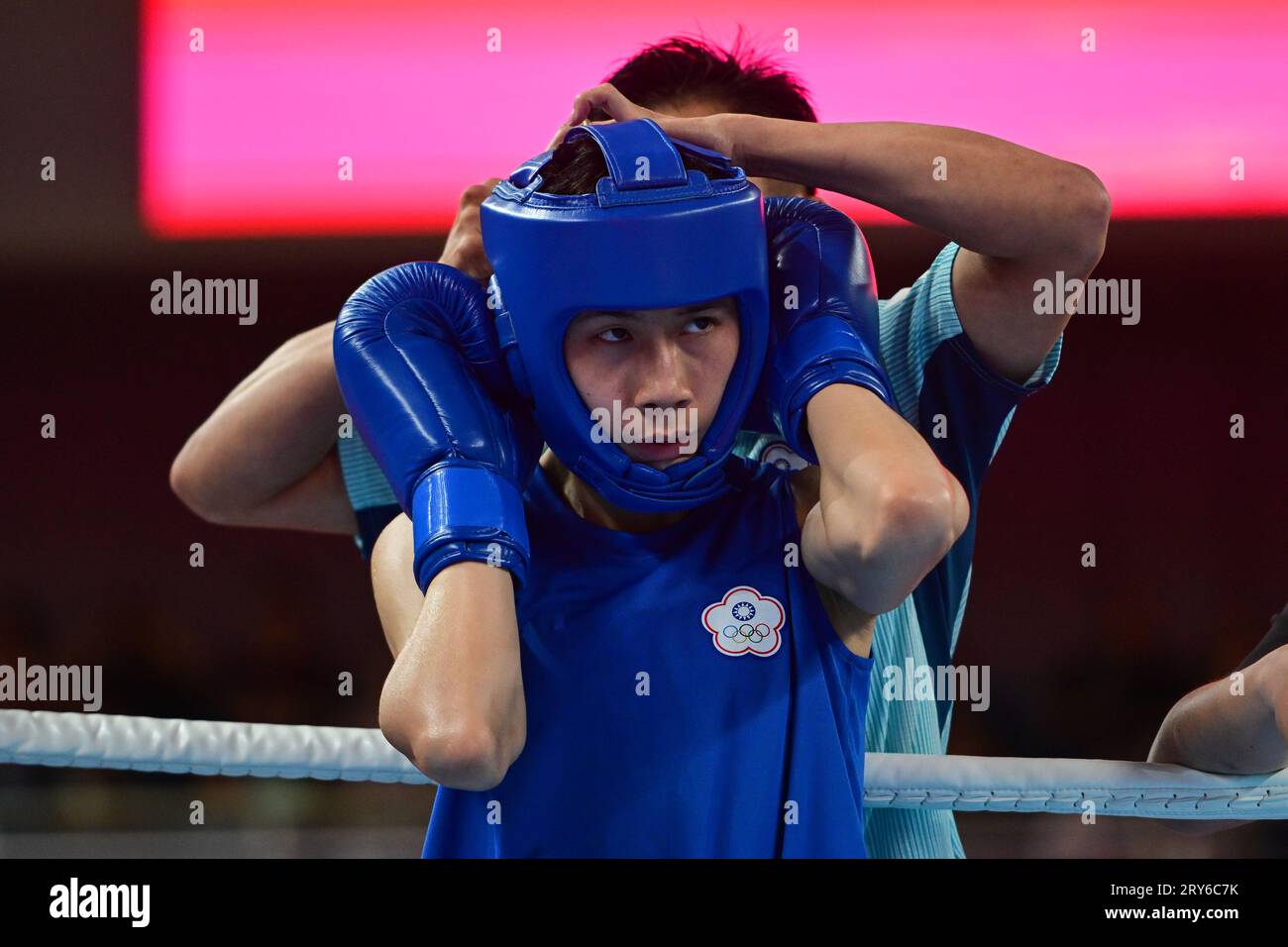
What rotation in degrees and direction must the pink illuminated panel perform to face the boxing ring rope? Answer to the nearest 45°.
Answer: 0° — it already faces it

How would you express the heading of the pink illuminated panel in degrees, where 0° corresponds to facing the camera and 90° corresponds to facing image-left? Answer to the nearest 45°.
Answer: approximately 0°
